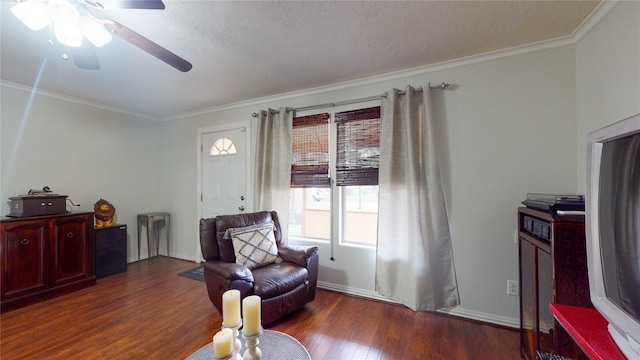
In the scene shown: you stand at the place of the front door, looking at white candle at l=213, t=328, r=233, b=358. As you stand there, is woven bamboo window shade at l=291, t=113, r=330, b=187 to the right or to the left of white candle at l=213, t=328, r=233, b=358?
left

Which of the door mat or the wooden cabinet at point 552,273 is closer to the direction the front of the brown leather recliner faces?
the wooden cabinet

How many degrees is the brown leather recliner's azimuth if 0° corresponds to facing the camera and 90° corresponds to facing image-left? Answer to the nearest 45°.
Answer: approximately 315°

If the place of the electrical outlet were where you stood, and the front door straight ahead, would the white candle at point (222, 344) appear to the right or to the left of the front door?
left

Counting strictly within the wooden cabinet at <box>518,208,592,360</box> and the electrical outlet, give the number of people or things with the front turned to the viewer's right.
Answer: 0

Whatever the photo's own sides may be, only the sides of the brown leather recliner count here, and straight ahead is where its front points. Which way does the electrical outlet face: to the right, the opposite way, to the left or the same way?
to the right
